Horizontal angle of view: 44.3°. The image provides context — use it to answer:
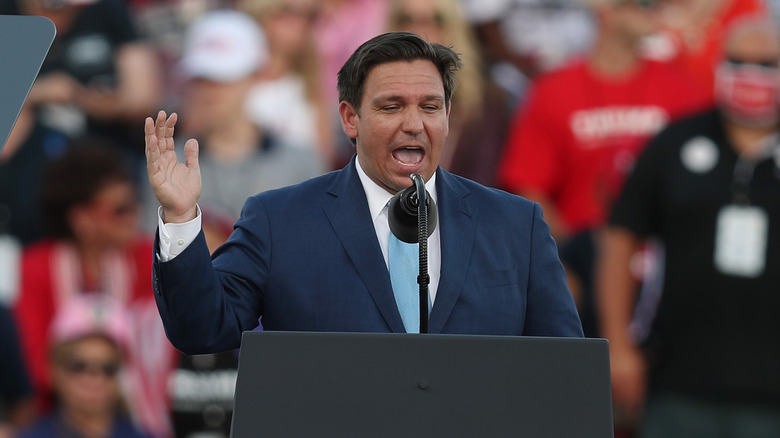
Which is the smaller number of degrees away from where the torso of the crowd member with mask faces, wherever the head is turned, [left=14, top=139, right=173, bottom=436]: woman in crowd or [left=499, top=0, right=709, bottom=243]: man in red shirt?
the woman in crowd

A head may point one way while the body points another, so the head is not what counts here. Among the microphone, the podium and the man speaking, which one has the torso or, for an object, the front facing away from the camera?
the microphone

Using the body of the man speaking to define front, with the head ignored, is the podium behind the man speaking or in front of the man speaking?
in front

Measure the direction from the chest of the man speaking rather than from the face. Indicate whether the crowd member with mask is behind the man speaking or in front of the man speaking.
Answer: behind

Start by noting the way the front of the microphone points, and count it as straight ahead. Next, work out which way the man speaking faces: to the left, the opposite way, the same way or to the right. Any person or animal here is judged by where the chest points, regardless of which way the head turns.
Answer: the opposite way

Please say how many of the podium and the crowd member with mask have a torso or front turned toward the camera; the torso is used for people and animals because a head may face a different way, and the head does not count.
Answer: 2

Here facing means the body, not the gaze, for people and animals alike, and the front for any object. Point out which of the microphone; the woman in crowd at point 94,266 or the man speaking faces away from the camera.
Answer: the microphone

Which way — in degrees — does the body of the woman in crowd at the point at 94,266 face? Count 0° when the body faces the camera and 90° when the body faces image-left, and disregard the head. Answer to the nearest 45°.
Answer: approximately 315°

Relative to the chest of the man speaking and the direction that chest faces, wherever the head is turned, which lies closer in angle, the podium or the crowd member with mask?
the podium

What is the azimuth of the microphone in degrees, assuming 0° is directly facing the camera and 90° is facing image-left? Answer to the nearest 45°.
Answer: approximately 180°
